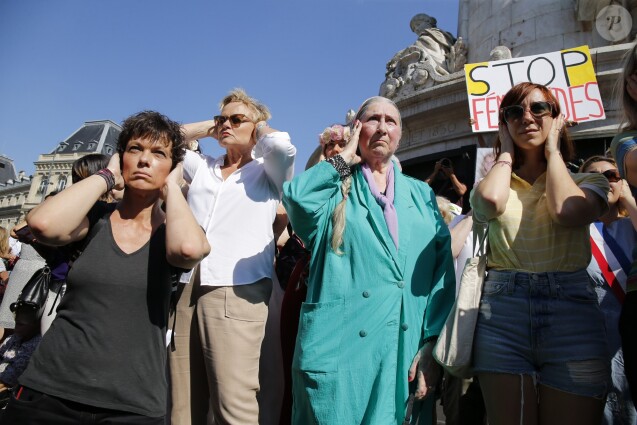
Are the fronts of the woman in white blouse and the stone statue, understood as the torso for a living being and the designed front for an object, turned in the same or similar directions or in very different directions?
same or similar directions

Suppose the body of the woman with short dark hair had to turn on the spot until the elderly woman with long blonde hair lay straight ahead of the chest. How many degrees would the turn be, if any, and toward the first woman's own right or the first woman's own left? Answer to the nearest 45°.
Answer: approximately 90° to the first woman's own left

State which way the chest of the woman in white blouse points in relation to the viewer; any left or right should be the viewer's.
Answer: facing the viewer and to the left of the viewer

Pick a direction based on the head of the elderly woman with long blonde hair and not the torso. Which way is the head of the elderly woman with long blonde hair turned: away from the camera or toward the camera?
toward the camera

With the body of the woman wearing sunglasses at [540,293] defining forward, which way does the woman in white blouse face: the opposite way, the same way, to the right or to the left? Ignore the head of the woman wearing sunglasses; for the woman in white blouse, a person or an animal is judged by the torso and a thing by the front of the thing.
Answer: the same way

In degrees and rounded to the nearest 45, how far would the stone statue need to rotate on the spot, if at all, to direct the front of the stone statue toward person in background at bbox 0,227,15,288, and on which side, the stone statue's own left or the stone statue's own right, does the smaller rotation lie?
0° — it already faces them

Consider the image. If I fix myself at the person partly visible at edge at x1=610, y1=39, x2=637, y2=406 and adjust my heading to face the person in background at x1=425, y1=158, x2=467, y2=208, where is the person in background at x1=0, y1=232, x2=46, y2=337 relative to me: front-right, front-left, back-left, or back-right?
front-left

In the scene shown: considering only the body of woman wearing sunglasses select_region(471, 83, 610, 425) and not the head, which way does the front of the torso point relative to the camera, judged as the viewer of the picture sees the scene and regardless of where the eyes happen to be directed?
toward the camera

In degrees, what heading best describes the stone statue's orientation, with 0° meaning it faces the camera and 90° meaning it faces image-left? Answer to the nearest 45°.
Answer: approximately 45°

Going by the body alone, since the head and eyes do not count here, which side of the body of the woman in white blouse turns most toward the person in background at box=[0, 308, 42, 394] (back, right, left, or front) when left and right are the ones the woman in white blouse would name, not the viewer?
right

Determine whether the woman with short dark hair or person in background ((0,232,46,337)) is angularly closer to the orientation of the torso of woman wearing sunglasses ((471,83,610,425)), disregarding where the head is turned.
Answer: the woman with short dark hair

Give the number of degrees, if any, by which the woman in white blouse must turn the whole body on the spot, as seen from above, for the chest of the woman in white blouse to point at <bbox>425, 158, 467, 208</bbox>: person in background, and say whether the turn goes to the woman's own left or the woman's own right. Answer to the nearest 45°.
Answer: approximately 180°

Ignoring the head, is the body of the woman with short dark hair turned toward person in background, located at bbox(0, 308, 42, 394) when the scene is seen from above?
no

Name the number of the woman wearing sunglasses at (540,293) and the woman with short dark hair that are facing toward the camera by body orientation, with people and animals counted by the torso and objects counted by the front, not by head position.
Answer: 2

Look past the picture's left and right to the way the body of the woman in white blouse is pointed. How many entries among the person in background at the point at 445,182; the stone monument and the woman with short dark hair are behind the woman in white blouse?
2

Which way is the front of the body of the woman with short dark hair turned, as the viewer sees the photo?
toward the camera
